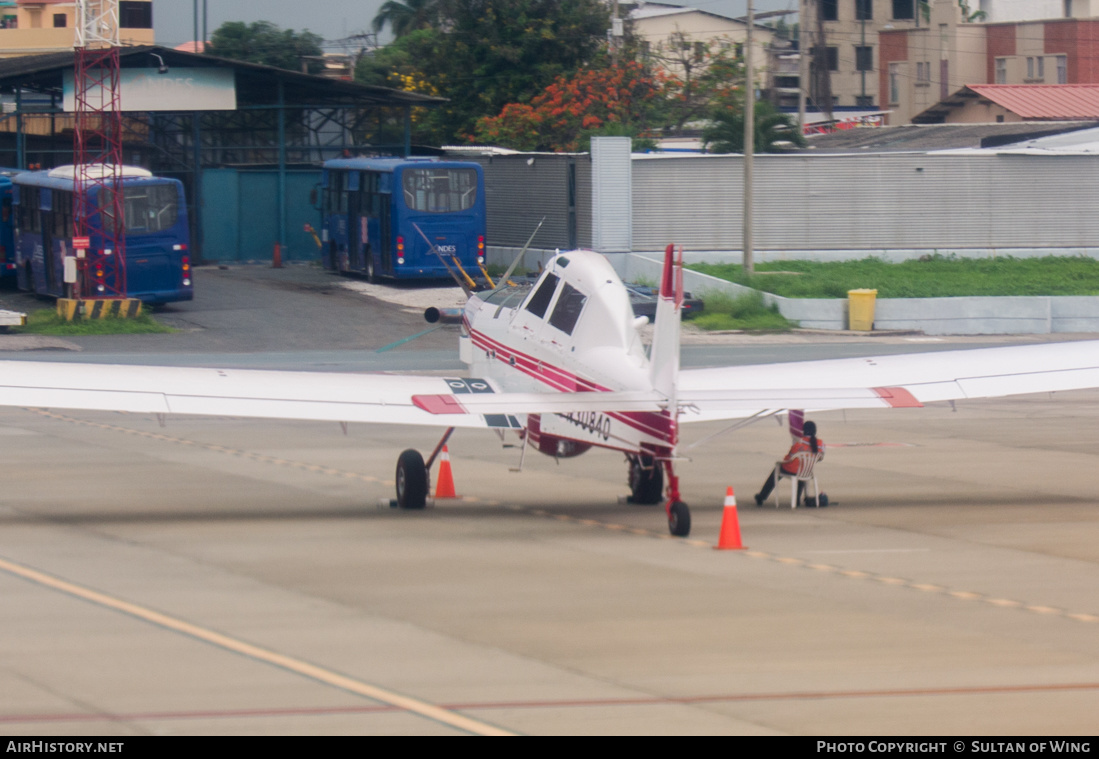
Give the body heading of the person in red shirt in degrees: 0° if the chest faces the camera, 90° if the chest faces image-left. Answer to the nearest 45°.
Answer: approximately 135°

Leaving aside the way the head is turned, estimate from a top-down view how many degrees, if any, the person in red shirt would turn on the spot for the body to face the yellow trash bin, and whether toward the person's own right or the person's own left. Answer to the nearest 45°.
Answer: approximately 45° to the person's own right

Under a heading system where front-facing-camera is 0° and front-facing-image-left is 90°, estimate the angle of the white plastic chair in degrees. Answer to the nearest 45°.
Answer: approximately 135°

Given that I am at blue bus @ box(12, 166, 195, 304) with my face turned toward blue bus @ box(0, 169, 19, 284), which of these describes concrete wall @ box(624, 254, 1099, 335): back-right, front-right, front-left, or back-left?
back-right

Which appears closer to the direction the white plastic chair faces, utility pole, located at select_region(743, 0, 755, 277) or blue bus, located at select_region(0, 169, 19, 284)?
the blue bus
